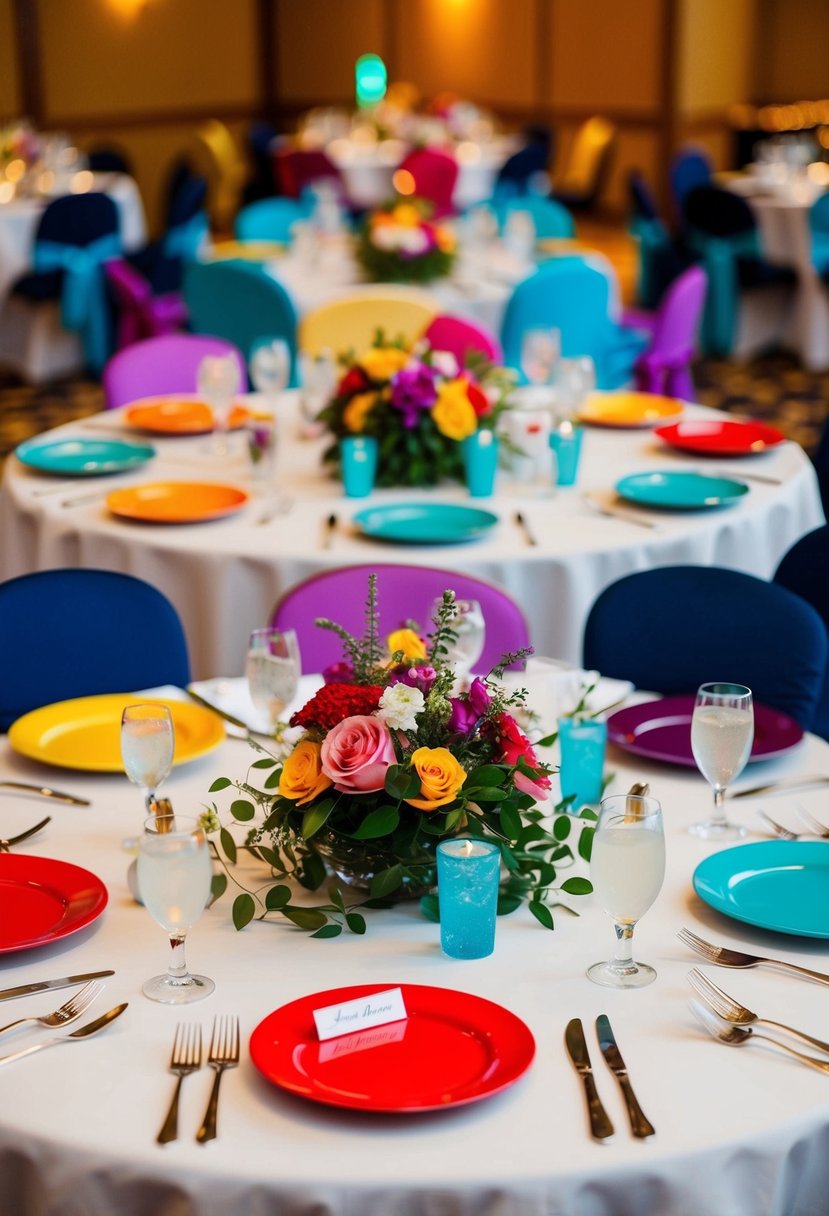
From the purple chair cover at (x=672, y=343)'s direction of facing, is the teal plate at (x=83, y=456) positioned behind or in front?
in front

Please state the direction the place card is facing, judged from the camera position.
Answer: facing the viewer

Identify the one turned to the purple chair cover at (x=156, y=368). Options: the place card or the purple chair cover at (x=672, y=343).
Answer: the purple chair cover at (x=672, y=343)

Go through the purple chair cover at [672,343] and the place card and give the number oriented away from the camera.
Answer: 0

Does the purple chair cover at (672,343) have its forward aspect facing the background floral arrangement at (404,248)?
no

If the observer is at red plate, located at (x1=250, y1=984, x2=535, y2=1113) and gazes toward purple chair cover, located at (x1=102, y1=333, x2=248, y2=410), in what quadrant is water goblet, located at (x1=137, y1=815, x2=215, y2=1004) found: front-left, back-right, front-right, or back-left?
front-left

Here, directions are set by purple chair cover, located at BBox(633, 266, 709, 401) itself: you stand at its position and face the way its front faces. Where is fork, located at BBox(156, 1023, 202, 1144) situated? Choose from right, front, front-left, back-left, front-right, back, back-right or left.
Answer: front-left

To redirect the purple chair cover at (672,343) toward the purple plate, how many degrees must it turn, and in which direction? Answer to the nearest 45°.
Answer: approximately 45° to its left

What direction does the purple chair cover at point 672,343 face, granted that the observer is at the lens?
facing the viewer and to the left of the viewer

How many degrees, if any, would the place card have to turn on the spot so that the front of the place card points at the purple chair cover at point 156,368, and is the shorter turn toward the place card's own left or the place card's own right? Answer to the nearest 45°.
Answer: approximately 180°

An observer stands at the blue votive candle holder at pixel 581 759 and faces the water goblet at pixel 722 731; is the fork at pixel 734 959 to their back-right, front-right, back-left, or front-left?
front-right

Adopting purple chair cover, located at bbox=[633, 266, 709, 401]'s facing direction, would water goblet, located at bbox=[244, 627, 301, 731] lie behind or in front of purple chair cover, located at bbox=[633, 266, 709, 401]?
in front

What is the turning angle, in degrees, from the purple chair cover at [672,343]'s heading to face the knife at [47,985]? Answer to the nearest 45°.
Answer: approximately 45° to its left

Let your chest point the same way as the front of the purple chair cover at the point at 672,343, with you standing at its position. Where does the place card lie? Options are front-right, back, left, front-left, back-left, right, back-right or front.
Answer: front-left

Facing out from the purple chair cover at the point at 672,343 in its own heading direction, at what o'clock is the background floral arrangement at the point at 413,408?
The background floral arrangement is roughly at 11 o'clock from the purple chair cover.

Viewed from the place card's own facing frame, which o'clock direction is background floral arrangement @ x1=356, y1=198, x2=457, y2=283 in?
The background floral arrangement is roughly at 6 o'clock from the place card.
